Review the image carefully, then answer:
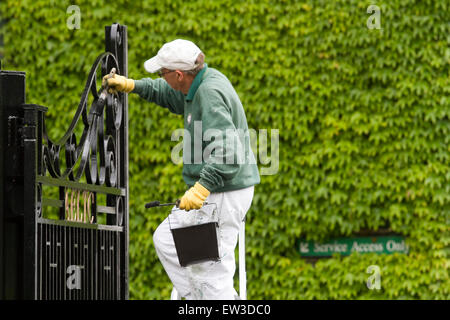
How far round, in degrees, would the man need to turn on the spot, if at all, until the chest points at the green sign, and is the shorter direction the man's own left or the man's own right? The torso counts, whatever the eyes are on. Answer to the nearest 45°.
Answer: approximately 135° to the man's own right

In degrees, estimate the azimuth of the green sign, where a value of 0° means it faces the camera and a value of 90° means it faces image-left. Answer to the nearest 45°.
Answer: approximately 0°

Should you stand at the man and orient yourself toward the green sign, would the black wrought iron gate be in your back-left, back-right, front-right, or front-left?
back-left

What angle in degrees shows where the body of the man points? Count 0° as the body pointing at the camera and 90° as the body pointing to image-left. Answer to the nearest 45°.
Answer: approximately 90°

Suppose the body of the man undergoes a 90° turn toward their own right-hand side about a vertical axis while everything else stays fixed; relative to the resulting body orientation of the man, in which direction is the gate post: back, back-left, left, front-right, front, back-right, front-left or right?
back-left

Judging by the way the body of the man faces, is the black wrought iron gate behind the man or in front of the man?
in front

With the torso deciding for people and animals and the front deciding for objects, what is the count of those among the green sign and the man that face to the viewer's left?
1

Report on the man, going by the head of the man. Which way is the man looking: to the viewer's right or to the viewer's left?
to the viewer's left

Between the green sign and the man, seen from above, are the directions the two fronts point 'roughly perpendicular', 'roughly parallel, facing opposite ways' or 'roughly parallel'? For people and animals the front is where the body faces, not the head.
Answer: roughly perpendicular
